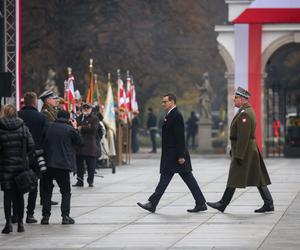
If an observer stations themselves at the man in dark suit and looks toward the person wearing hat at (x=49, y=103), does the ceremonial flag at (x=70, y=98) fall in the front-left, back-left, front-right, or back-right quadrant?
front-right

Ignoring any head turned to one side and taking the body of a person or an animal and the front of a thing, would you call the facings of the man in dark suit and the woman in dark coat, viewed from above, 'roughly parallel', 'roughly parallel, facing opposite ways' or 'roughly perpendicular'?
roughly perpendicular

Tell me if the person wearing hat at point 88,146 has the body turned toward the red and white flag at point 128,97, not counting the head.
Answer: no

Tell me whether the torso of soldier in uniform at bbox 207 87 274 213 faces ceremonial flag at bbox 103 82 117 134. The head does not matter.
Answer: no

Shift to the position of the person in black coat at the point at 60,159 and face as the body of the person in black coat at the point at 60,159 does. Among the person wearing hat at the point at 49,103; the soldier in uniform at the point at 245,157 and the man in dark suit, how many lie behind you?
0

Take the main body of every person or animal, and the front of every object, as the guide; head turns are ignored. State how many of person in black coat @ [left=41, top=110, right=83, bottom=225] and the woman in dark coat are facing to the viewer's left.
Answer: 0

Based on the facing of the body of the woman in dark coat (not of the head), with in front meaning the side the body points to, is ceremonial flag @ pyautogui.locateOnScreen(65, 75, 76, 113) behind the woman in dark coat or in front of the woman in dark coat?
in front

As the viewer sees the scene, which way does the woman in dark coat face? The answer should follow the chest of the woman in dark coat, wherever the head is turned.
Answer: away from the camera

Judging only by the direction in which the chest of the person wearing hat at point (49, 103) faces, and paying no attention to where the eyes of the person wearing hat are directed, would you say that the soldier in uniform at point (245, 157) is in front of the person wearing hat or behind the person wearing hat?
in front

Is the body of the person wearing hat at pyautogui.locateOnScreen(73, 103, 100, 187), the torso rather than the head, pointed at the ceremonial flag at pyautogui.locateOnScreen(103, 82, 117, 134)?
no

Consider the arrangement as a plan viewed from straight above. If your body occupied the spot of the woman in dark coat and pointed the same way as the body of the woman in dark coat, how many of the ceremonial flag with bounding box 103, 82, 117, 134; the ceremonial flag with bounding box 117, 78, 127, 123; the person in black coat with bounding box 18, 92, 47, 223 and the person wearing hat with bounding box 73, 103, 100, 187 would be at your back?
0

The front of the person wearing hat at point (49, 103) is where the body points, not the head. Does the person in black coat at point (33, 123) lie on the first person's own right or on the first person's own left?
on the first person's own right

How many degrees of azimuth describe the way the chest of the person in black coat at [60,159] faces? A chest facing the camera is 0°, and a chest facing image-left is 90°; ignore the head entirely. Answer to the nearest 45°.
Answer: approximately 225°

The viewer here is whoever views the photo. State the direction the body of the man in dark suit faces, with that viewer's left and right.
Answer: facing to the left of the viewer
